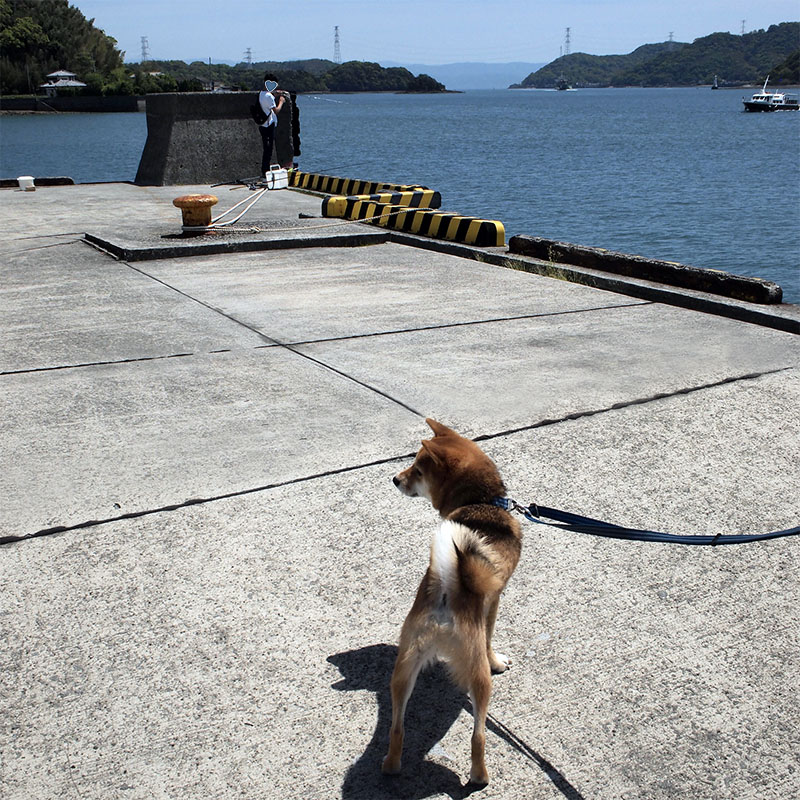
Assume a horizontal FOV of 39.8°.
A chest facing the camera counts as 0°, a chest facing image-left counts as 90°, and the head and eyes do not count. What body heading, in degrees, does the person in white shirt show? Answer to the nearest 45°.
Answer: approximately 270°

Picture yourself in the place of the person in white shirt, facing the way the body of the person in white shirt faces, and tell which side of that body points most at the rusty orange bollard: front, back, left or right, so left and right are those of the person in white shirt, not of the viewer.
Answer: right

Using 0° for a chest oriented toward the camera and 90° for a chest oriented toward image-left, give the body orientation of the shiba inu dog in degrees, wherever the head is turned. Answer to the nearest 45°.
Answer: approximately 180°

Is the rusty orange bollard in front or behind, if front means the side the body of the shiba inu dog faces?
in front

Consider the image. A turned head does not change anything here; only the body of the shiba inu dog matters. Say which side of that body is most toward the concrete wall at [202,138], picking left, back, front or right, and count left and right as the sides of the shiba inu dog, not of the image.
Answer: front

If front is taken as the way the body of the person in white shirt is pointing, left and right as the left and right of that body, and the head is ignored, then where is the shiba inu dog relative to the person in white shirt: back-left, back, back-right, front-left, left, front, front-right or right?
right

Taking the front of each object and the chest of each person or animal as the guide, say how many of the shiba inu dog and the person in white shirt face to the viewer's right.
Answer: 1

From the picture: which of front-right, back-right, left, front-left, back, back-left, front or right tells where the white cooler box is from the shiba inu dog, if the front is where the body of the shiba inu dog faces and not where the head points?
front

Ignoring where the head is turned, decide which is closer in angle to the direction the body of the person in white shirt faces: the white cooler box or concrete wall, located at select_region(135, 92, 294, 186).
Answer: the white cooler box

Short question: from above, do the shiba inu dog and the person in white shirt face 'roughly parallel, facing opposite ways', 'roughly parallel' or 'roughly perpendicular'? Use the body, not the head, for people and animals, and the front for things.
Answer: roughly perpendicular

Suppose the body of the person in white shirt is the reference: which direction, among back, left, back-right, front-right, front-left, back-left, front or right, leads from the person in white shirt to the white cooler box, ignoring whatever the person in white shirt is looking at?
right

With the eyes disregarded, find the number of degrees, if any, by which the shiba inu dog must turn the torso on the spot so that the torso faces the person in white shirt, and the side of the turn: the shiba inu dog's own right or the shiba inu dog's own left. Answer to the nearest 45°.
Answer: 0° — it already faces them
